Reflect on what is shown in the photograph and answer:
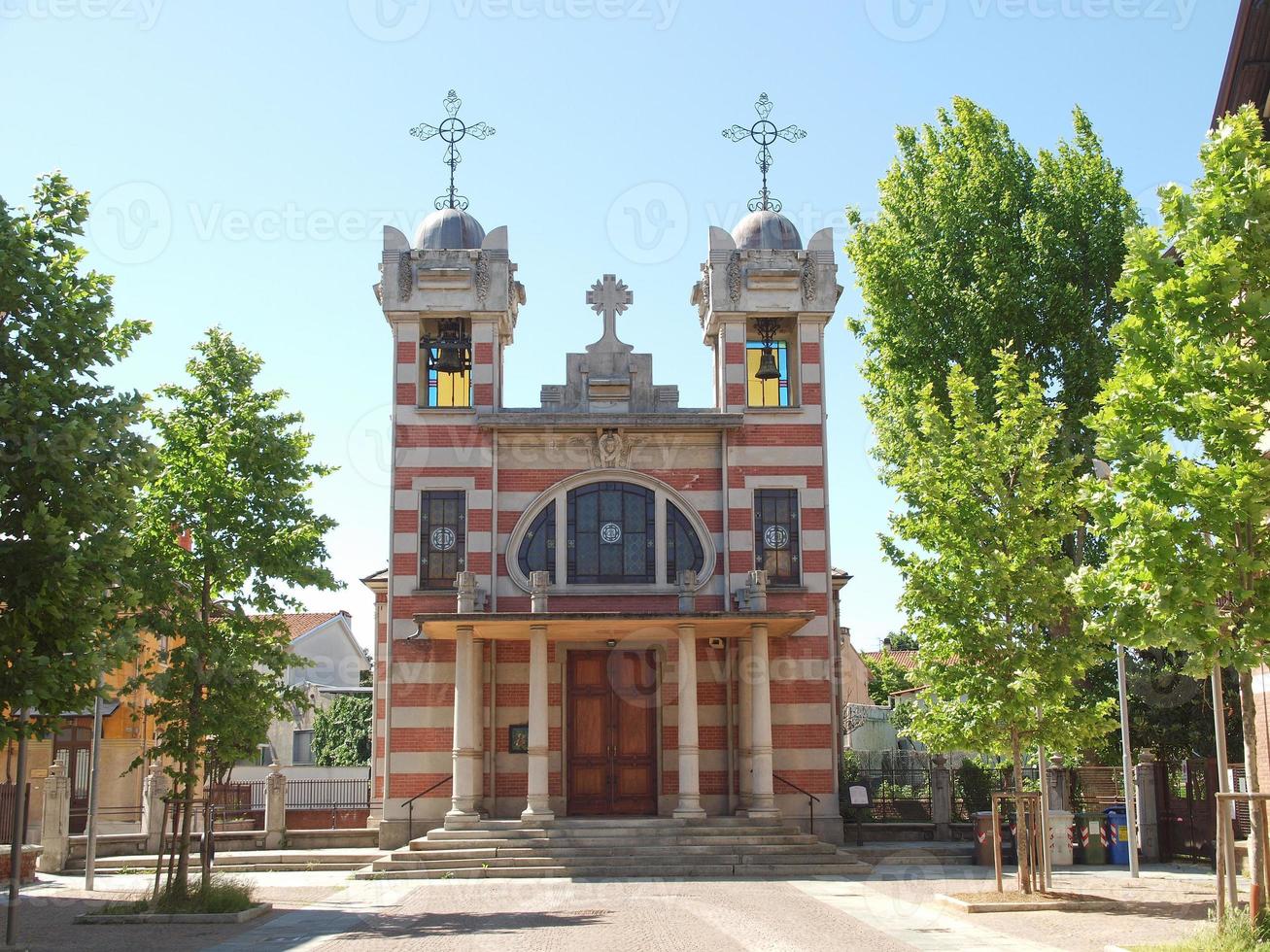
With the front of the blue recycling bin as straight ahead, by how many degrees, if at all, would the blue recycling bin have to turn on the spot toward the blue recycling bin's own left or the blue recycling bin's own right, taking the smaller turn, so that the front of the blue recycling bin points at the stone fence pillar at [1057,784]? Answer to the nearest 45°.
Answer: approximately 135° to the blue recycling bin's own right

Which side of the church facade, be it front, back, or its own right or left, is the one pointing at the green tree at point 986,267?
left

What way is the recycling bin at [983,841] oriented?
toward the camera

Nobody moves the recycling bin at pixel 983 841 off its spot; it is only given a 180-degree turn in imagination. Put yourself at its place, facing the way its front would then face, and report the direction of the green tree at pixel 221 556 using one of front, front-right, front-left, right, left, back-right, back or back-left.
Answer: back-left

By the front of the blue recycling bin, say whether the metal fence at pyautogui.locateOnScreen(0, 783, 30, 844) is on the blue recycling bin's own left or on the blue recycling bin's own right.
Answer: on the blue recycling bin's own right

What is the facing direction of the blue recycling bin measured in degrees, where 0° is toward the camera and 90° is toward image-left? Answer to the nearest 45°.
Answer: approximately 0°

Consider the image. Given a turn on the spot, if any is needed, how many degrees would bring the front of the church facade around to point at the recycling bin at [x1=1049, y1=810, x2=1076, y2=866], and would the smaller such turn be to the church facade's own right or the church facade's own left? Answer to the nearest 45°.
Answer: approximately 90° to the church facade's own left

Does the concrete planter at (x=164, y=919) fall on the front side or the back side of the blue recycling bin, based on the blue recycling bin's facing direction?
on the front side

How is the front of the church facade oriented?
toward the camera

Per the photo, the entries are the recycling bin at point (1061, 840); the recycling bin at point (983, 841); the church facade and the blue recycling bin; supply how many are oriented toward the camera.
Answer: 4

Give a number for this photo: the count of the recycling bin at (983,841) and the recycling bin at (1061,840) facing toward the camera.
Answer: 2

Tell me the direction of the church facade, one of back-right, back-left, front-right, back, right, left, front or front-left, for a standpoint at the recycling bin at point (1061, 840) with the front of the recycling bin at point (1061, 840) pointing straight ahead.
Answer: right

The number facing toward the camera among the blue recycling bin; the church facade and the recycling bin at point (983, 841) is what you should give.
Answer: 3
